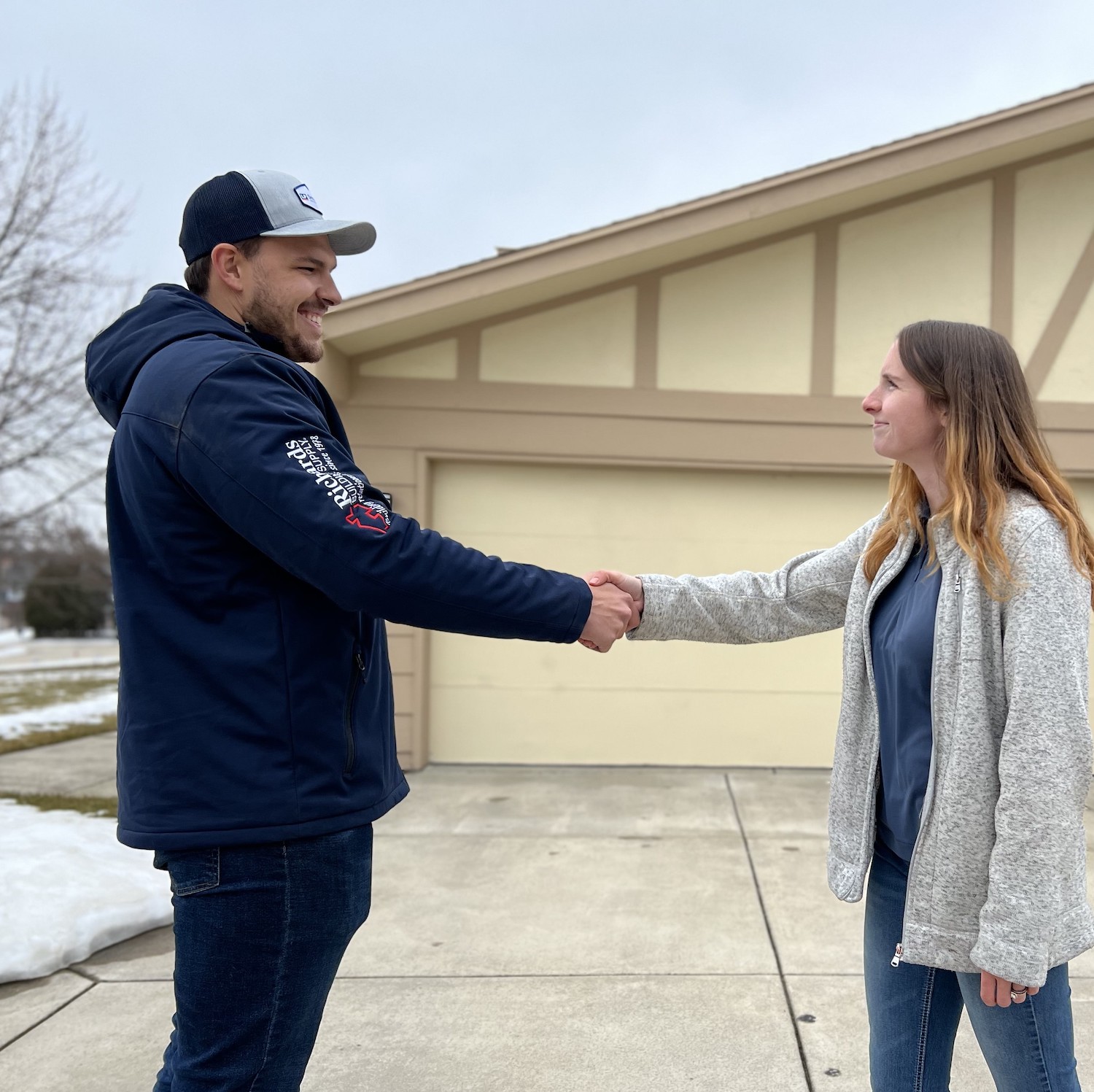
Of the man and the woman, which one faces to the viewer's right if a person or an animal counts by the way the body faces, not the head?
the man

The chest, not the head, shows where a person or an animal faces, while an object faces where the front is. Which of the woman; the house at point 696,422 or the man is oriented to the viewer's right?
the man

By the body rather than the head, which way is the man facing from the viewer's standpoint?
to the viewer's right

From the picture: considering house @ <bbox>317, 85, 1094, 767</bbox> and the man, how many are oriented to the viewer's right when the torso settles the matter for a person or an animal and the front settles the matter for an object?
1

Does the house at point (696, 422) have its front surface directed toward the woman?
yes

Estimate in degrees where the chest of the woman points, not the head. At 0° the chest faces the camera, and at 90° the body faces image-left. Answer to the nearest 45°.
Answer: approximately 45°

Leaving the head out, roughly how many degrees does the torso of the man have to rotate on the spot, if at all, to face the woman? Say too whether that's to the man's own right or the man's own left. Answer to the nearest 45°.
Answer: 0° — they already face them

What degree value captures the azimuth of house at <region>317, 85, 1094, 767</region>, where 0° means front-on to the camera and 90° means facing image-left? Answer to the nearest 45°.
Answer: approximately 0°

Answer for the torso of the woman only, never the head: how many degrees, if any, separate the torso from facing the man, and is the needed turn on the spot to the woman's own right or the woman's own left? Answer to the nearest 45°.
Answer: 0° — they already face them

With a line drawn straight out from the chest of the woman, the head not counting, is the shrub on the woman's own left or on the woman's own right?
on the woman's own right

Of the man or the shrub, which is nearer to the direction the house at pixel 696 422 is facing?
the man
